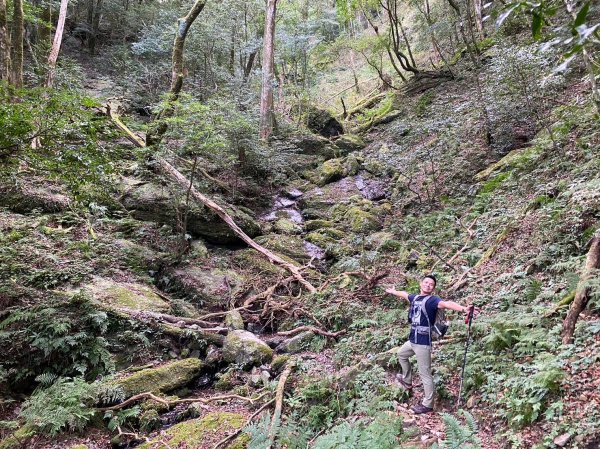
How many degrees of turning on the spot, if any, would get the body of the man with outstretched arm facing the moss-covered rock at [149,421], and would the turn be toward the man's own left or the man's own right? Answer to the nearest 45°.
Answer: approximately 45° to the man's own right

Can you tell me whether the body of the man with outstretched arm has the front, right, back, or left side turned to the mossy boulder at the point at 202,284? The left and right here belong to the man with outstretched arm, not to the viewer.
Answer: right

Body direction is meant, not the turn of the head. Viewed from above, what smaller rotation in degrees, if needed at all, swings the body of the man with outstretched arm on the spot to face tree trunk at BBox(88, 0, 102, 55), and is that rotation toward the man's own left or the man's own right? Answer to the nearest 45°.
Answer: approximately 90° to the man's own right

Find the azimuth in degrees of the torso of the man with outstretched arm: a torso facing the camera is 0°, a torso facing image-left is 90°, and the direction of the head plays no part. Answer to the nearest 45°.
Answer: approximately 45°

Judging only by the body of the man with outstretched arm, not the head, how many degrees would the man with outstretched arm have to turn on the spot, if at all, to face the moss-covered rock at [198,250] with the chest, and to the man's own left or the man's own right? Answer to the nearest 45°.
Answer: approximately 90° to the man's own right

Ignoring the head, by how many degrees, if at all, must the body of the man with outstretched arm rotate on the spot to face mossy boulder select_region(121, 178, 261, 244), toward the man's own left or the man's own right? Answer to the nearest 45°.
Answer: approximately 90° to the man's own right

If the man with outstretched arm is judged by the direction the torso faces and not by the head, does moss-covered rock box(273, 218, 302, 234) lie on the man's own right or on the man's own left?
on the man's own right

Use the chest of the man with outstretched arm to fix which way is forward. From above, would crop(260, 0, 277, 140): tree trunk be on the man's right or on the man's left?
on the man's right

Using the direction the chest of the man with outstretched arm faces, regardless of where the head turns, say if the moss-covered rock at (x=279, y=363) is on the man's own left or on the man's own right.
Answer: on the man's own right

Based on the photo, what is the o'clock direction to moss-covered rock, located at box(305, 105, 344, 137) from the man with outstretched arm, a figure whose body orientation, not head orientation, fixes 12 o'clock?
The moss-covered rock is roughly at 4 o'clock from the man with outstretched arm.

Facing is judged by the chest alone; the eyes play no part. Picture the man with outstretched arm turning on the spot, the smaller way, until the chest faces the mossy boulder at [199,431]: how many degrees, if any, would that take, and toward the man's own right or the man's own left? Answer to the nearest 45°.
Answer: approximately 45° to the man's own right

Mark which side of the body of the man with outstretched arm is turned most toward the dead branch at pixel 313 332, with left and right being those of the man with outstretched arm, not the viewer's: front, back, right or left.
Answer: right
